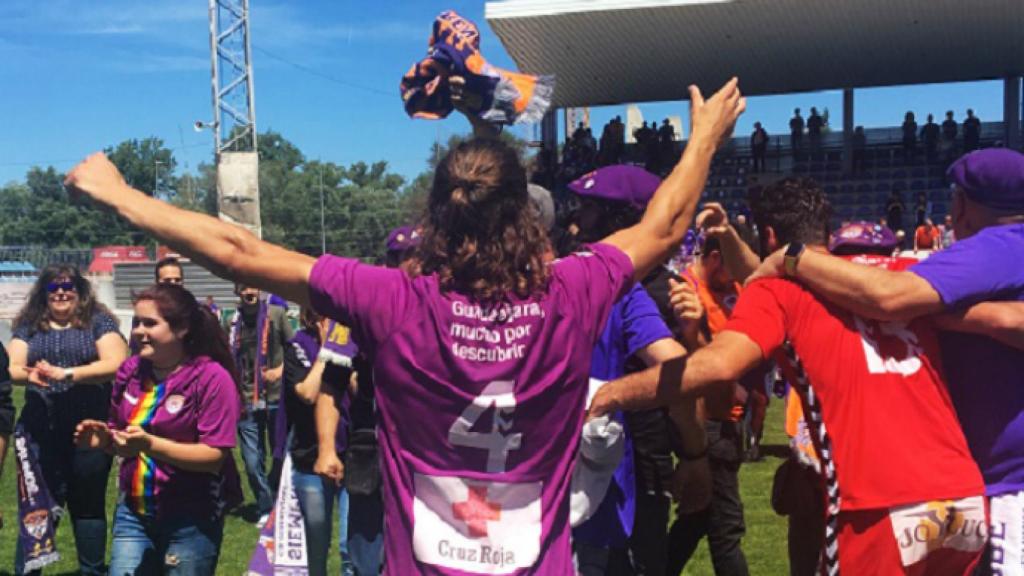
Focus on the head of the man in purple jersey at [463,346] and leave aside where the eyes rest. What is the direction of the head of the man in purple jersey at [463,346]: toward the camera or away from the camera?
away from the camera

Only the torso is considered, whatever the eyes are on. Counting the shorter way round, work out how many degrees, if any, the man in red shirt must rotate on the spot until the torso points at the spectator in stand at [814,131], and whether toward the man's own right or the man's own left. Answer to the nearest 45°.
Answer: approximately 45° to the man's own right

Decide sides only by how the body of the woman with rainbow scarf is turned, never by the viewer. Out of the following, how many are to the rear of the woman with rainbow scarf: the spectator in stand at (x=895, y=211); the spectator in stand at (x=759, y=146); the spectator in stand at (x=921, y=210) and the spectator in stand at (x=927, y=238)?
4

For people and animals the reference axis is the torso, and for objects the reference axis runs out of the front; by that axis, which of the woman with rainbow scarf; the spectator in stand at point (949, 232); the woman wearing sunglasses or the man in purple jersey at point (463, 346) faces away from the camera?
the man in purple jersey

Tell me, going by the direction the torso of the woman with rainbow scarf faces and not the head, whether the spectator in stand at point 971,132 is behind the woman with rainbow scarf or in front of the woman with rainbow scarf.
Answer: behind

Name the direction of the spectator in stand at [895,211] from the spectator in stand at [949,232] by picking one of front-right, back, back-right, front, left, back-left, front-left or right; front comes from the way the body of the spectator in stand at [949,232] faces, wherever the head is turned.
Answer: back-right

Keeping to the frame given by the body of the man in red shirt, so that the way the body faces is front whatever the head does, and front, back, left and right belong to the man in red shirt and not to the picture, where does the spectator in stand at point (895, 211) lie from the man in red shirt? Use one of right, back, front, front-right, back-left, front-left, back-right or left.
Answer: front-right

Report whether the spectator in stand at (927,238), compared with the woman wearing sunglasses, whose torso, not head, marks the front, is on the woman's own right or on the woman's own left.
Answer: on the woman's own left

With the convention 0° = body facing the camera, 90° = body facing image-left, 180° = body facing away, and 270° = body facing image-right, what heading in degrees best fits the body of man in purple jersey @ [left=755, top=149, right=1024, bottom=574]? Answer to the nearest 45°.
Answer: approximately 135°

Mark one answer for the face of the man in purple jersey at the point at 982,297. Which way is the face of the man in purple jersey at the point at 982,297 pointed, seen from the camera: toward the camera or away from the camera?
away from the camera

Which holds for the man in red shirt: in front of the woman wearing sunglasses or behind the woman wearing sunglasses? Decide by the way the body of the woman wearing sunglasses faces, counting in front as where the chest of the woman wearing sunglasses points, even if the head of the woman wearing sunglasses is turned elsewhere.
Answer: in front

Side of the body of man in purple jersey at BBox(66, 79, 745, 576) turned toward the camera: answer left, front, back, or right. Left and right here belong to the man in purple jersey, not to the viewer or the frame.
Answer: back

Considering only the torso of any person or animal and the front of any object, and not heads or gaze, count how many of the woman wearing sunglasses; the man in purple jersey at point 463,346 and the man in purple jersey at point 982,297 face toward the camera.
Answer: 1

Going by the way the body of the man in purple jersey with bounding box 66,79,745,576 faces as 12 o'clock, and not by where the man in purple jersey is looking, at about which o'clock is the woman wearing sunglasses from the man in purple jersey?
The woman wearing sunglasses is roughly at 11 o'clock from the man in purple jersey.

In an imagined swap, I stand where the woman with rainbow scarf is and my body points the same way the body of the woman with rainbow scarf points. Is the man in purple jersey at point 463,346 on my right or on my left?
on my left

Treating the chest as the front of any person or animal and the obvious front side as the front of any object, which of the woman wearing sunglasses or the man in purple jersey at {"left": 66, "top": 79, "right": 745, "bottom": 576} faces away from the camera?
the man in purple jersey

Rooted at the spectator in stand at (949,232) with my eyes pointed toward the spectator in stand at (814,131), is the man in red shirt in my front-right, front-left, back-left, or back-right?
back-left
